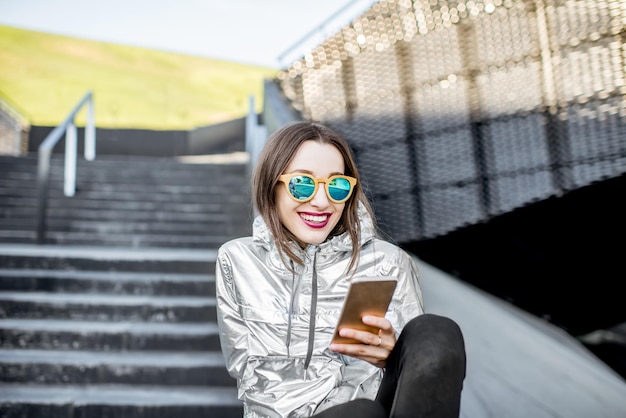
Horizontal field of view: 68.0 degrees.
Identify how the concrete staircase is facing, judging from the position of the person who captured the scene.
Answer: facing the viewer

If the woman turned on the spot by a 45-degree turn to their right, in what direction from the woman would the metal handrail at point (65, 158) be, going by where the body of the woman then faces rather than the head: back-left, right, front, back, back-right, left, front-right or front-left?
right

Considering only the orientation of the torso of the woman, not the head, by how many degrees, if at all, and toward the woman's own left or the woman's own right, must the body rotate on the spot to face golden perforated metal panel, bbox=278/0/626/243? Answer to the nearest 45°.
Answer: approximately 135° to the woman's own left

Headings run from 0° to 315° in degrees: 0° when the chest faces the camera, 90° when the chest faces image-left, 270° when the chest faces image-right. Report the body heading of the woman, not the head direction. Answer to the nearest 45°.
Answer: approximately 0°

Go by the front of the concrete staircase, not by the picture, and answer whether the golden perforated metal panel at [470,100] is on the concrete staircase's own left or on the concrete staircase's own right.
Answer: on the concrete staircase's own left
